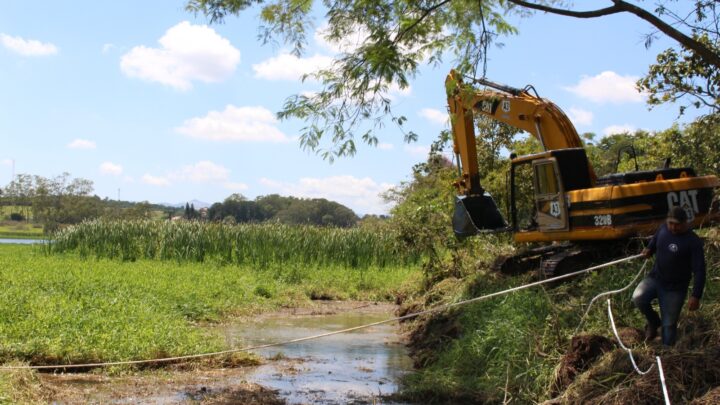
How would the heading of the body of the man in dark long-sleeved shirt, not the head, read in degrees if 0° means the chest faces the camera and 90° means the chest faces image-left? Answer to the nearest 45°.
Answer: approximately 45°
